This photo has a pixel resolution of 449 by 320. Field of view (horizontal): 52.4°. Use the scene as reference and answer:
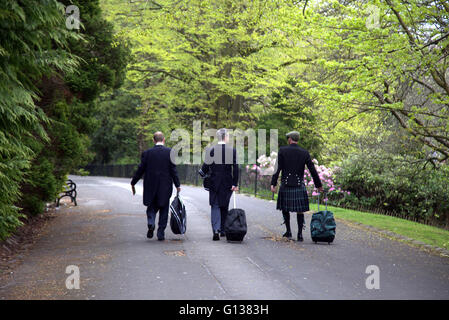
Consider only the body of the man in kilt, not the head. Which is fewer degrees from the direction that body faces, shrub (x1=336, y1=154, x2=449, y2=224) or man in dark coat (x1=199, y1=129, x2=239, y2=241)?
the shrub

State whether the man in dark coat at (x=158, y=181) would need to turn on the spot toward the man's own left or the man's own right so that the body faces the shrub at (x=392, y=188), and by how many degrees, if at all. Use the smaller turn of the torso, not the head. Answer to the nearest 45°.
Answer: approximately 45° to the man's own right

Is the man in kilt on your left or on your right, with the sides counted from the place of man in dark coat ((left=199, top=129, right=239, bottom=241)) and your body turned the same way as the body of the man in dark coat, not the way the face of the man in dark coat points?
on your right

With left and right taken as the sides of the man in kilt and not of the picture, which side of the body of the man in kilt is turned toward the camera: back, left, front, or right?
back

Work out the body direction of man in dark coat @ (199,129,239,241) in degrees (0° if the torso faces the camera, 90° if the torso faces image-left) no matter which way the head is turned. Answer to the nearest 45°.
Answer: approximately 180°

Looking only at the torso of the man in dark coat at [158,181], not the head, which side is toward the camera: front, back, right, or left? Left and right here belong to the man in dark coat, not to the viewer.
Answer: back

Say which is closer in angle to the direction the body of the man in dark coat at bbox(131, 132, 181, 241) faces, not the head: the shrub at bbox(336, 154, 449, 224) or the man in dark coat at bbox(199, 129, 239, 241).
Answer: the shrub
